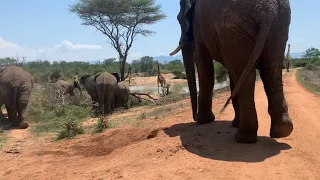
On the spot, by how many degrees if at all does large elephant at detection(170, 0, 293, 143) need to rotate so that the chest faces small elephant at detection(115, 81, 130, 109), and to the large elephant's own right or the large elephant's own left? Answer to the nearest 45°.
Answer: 0° — it already faces it

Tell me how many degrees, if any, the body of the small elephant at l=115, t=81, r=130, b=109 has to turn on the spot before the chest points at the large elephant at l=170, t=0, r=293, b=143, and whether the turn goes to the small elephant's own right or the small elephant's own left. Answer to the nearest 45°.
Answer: approximately 180°

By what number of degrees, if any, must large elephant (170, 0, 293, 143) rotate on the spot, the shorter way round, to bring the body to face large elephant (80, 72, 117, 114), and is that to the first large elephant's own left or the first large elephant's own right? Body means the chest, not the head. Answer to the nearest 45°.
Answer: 0° — it already faces it

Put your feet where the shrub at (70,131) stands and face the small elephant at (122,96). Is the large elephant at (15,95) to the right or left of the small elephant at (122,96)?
left

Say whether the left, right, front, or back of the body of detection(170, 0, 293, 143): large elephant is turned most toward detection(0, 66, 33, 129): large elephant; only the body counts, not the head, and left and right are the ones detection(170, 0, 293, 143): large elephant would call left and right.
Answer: front

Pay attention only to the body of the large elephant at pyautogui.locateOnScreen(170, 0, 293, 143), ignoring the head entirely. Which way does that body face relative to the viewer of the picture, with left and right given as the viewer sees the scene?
facing away from the viewer and to the left of the viewer

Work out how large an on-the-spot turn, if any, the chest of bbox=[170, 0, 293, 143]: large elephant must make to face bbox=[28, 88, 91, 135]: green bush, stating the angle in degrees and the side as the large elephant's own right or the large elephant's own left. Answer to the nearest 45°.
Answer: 0° — it already faces it
